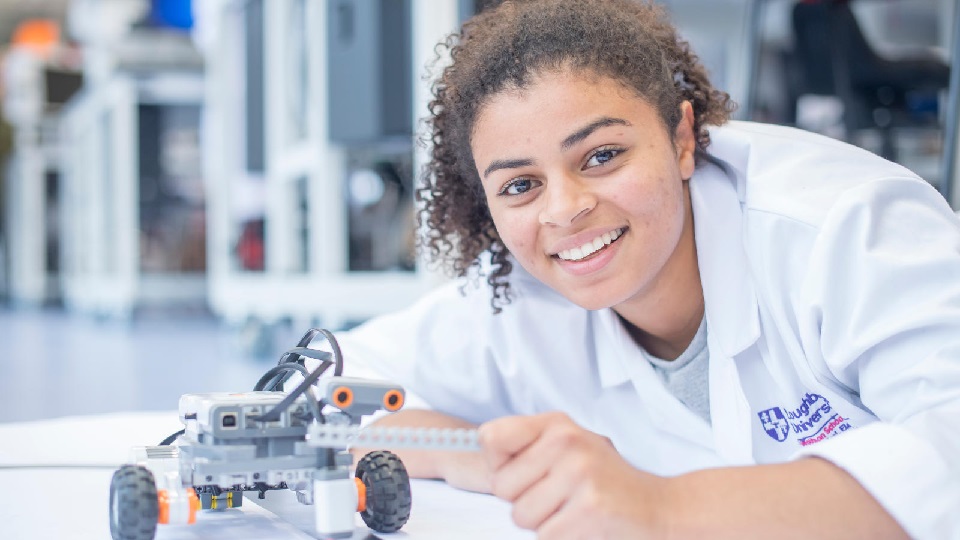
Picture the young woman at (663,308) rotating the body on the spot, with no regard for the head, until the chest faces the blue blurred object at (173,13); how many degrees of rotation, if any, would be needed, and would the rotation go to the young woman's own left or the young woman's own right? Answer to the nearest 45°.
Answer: approximately 90° to the young woman's own right

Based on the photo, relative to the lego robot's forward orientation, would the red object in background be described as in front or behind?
behind

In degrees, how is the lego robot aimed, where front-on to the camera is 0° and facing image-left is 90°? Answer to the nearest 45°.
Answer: approximately 315°

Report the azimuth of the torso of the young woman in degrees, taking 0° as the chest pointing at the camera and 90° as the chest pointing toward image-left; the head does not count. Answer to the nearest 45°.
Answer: approximately 45°

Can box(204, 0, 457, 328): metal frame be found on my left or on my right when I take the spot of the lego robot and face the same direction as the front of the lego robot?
on my left

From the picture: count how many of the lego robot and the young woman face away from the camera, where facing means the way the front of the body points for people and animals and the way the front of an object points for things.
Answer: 0

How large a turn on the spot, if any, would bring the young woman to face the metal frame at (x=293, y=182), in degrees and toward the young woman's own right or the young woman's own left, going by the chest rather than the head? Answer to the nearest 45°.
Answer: approximately 90° to the young woman's own right
